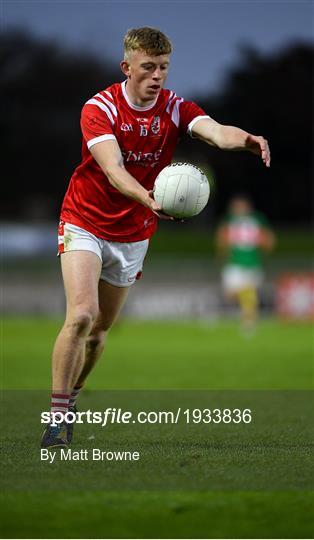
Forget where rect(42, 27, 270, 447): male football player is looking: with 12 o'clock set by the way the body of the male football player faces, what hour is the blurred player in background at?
The blurred player in background is roughly at 8 o'clock from the male football player.

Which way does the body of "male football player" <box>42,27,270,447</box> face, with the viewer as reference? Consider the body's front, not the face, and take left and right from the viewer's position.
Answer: facing the viewer and to the right of the viewer

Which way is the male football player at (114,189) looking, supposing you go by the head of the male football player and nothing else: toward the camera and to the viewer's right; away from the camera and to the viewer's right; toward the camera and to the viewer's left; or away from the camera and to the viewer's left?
toward the camera and to the viewer's right
